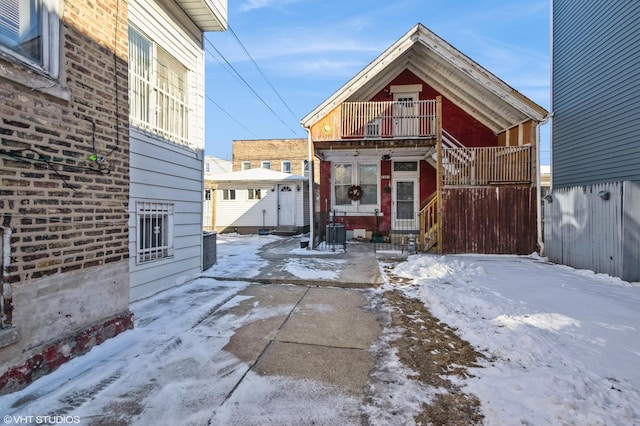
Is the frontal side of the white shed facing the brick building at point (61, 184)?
yes

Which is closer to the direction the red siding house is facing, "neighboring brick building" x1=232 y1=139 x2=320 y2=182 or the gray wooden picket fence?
the gray wooden picket fence

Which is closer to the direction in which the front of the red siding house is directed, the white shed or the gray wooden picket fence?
the gray wooden picket fence

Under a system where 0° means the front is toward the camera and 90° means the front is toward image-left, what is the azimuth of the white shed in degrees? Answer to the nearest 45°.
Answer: approximately 0°

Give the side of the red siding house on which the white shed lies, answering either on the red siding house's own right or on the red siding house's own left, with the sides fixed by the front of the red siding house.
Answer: on the red siding house's own right

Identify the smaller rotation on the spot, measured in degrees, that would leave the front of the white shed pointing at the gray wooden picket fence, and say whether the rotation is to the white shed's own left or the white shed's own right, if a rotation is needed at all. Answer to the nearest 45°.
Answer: approximately 45° to the white shed's own left

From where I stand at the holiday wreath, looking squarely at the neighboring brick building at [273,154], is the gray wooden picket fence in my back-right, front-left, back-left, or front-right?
back-right

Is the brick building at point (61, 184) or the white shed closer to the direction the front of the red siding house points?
the brick building

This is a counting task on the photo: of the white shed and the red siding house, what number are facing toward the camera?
2

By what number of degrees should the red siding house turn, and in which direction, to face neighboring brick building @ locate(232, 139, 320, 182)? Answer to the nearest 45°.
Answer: approximately 135° to its right

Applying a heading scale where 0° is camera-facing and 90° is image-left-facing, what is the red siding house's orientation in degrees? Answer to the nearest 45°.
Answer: approximately 0°
